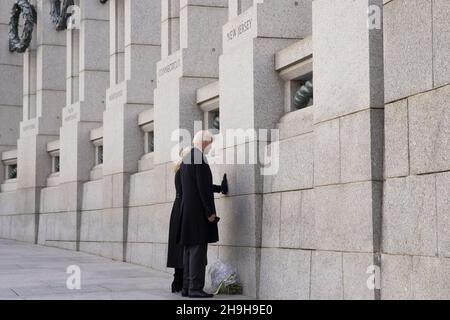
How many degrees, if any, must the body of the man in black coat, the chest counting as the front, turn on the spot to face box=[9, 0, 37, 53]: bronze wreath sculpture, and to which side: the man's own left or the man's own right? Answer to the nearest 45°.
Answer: approximately 90° to the man's own left

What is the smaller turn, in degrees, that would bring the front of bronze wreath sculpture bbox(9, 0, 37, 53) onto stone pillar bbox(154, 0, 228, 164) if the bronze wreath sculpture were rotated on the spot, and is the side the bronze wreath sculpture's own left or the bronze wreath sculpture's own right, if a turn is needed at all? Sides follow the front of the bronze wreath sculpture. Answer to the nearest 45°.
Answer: approximately 45° to the bronze wreath sculpture's own left

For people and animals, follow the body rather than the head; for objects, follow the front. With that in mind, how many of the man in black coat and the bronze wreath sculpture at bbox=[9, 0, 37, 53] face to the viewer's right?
1

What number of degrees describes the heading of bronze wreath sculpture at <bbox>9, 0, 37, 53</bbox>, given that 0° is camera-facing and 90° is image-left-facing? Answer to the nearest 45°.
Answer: approximately 45°

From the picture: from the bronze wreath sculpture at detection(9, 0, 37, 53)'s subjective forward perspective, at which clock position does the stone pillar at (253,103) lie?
The stone pillar is roughly at 10 o'clock from the bronze wreath sculpture.

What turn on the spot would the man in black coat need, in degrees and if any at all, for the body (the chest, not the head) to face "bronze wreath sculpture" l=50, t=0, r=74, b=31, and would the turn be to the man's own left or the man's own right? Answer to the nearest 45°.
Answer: approximately 90° to the man's own left

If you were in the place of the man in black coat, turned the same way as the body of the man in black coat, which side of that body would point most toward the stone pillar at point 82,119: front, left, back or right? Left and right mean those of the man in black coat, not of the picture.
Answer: left

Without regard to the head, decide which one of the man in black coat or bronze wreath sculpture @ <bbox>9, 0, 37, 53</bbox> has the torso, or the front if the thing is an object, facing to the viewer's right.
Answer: the man in black coat

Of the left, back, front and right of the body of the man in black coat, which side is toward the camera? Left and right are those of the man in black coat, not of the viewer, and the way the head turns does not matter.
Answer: right

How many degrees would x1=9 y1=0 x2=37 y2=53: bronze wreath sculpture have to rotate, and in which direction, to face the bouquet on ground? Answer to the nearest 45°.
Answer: approximately 45° to its left

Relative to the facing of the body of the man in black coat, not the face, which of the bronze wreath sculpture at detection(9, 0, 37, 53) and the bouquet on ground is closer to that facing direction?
the bouquet on ground

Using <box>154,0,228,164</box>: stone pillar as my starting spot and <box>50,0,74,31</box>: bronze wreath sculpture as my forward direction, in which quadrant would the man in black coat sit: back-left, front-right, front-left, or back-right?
back-left
